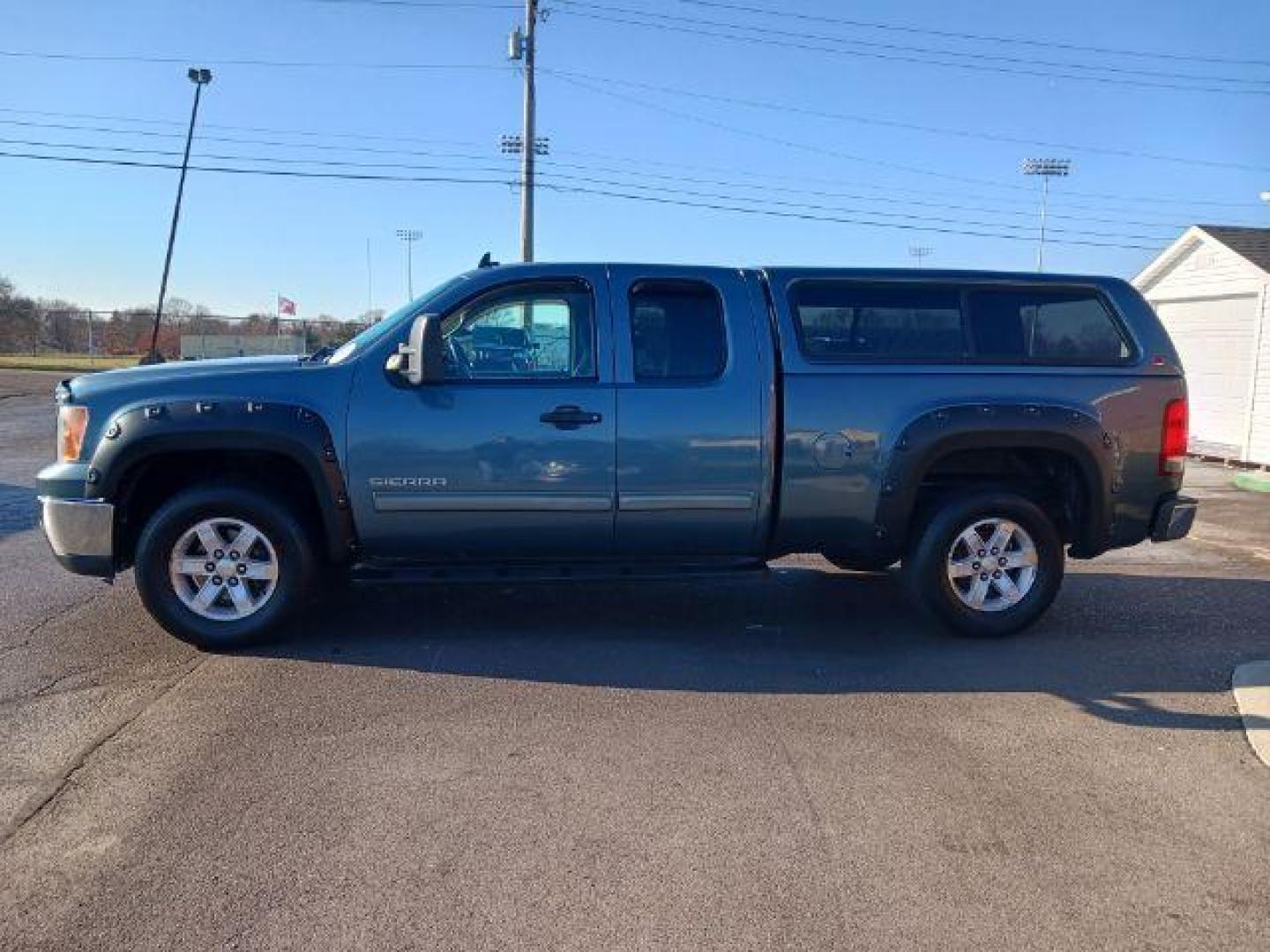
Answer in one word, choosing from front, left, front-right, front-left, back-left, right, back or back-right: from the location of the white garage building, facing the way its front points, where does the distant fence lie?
front-right

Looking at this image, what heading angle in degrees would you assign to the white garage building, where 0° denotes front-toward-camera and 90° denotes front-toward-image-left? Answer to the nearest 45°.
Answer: approximately 45°

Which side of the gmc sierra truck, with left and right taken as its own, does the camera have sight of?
left

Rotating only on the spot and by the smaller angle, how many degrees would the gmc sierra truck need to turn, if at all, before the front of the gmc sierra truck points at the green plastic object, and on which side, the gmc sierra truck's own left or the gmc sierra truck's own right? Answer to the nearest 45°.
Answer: approximately 135° to the gmc sierra truck's own right

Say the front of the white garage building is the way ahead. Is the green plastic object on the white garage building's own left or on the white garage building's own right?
on the white garage building's own left

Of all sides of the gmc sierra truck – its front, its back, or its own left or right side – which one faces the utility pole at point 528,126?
right

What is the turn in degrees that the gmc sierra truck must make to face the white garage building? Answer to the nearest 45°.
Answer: approximately 135° to its right

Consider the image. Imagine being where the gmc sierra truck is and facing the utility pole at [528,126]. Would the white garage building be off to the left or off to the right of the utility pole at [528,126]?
right

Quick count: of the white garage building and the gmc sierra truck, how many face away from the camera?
0

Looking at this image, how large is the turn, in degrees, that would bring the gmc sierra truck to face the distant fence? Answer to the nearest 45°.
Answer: approximately 45° to its right

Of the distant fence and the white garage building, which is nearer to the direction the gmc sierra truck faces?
the distant fence
